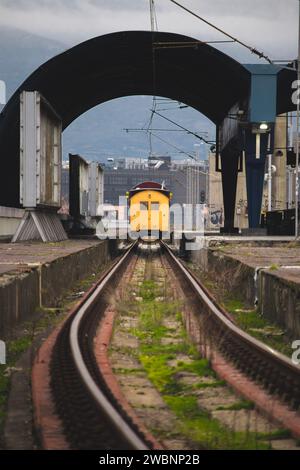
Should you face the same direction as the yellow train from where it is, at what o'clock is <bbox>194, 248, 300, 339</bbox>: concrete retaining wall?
The concrete retaining wall is roughly at 12 o'clock from the yellow train.

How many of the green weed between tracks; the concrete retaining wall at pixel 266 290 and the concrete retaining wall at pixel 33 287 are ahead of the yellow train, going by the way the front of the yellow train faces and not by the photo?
3

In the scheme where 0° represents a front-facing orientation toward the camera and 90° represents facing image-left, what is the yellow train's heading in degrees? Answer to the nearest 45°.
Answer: approximately 0°

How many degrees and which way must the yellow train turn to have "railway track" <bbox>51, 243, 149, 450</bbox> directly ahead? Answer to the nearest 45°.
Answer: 0° — it already faces it

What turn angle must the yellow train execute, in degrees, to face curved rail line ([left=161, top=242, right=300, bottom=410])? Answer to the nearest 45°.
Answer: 0° — it already faces it

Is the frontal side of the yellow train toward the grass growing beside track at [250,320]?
yes

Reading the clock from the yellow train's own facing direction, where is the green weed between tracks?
The green weed between tracks is roughly at 12 o'clock from the yellow train.
